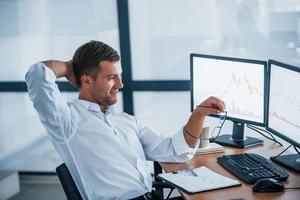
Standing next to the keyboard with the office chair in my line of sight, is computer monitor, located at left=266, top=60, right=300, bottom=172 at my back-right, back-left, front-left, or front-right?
back-right

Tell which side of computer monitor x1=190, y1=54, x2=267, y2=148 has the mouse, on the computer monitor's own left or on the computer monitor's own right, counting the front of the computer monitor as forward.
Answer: on the computer monitor's own left

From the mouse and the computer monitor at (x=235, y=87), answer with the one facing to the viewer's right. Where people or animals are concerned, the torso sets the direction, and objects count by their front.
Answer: the mouse

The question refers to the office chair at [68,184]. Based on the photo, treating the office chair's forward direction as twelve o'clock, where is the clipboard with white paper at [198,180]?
The clipboard with white paper is roughly at 12 o'clock from the office chair.

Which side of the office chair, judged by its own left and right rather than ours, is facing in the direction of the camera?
right

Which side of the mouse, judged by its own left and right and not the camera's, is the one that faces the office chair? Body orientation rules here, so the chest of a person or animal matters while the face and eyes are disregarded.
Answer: back

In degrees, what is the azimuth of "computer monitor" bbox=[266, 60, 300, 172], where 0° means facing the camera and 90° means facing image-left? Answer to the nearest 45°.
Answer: approximately 45°

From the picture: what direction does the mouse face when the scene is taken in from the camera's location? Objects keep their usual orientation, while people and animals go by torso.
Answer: facing to the right of the viewer

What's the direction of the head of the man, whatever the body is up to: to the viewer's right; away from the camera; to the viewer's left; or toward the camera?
to the viewer's right
